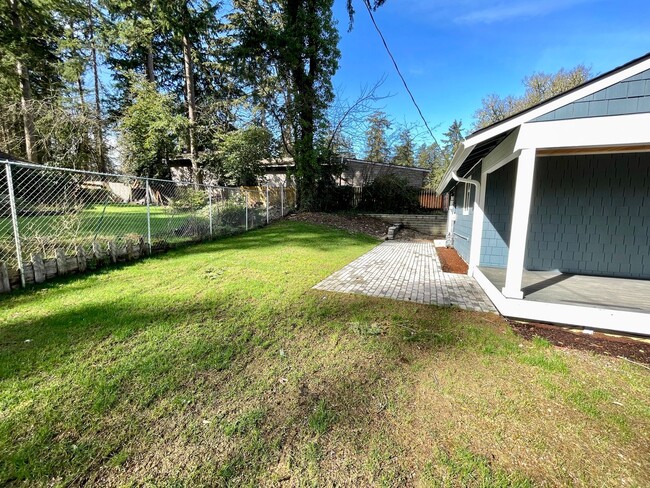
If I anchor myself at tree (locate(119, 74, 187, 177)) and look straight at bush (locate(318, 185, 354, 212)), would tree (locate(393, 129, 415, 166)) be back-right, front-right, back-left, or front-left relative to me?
front-left

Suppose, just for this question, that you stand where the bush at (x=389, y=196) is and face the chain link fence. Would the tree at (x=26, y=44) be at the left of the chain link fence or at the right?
right

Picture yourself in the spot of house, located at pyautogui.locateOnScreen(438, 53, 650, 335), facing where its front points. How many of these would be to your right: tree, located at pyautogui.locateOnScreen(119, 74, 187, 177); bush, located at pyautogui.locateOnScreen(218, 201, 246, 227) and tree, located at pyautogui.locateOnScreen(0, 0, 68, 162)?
3

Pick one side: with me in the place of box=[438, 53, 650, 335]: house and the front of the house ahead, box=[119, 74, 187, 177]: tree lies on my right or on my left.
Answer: on my right

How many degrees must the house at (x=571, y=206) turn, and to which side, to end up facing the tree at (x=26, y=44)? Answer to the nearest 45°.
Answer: approximately 90° to its right
